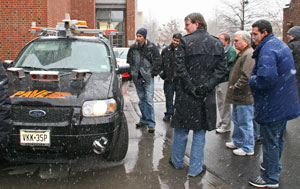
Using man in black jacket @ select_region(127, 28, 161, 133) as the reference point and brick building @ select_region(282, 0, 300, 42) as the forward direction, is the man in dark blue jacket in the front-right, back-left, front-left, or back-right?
back-right

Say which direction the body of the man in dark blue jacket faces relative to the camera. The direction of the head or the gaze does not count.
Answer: to the viewer's left

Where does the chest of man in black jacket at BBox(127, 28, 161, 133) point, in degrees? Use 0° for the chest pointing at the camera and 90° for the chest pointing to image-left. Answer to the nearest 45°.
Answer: approximately 45°

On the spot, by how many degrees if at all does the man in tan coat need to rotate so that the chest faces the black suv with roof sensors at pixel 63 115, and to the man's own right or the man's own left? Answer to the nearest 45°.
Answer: approximately 45° to the man's own left

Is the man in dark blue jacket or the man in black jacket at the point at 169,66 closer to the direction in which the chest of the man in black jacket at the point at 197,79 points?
the man in black jacket

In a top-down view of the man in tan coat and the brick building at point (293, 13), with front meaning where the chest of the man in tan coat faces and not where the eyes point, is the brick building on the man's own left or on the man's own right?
on the man's own right

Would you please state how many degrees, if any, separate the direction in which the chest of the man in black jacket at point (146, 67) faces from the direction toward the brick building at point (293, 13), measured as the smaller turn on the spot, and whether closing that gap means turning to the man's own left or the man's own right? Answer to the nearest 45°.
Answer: approximately 180°

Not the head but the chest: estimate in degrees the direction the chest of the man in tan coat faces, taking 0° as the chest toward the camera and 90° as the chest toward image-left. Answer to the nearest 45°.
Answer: approximately 90°

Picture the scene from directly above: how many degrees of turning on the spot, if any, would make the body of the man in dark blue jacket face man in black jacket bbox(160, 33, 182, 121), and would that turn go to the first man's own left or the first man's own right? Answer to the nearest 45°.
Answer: approximately 45° to the first man's own right

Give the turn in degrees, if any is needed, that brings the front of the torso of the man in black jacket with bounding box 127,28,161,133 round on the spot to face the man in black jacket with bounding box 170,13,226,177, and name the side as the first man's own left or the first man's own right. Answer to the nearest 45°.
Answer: approximately 45° to the first man's own left

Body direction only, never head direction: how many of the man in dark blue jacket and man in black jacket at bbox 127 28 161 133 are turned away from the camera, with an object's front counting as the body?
0

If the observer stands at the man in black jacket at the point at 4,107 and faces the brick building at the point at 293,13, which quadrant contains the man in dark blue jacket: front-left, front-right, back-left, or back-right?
front-right

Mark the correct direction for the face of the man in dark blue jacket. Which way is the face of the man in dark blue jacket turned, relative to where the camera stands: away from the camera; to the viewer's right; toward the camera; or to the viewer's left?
to the viewer's left
